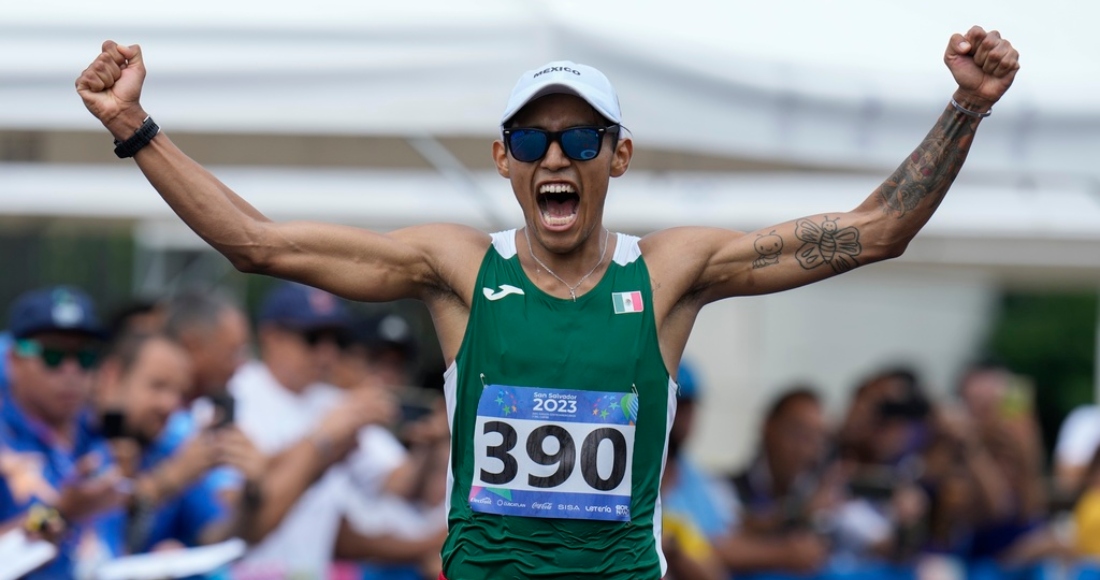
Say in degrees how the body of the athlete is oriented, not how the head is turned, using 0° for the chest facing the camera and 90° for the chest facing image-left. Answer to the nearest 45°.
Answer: approximately 0°

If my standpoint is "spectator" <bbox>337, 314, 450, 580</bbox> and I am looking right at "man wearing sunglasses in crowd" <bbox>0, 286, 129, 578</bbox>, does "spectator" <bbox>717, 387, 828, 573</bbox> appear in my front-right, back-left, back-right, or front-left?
back-left

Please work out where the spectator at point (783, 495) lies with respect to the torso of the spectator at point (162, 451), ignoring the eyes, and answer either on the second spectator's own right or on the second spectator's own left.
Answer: on the second spectator's own left

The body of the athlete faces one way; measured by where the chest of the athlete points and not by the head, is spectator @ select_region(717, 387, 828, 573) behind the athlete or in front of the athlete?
behind

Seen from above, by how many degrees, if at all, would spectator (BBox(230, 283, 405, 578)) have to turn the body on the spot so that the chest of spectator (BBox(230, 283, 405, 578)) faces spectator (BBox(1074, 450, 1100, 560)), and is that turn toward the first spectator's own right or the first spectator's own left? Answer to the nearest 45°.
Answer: approximately 45° to the first spectator's own left
